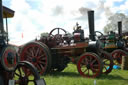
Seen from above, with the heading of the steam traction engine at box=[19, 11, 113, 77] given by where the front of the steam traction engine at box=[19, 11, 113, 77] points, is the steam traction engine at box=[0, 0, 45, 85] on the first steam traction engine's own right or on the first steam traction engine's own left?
on the first steam traction engine's own right

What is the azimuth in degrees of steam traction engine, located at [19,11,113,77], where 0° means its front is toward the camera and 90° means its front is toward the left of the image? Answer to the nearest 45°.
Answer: approximately 315°
